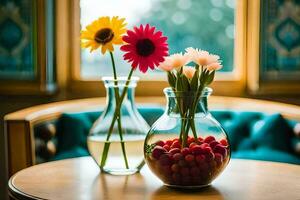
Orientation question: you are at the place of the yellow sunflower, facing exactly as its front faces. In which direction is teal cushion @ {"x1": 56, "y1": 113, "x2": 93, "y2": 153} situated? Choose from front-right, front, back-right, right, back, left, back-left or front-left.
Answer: back

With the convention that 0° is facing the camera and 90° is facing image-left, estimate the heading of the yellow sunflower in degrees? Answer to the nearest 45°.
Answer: approximately 0°
